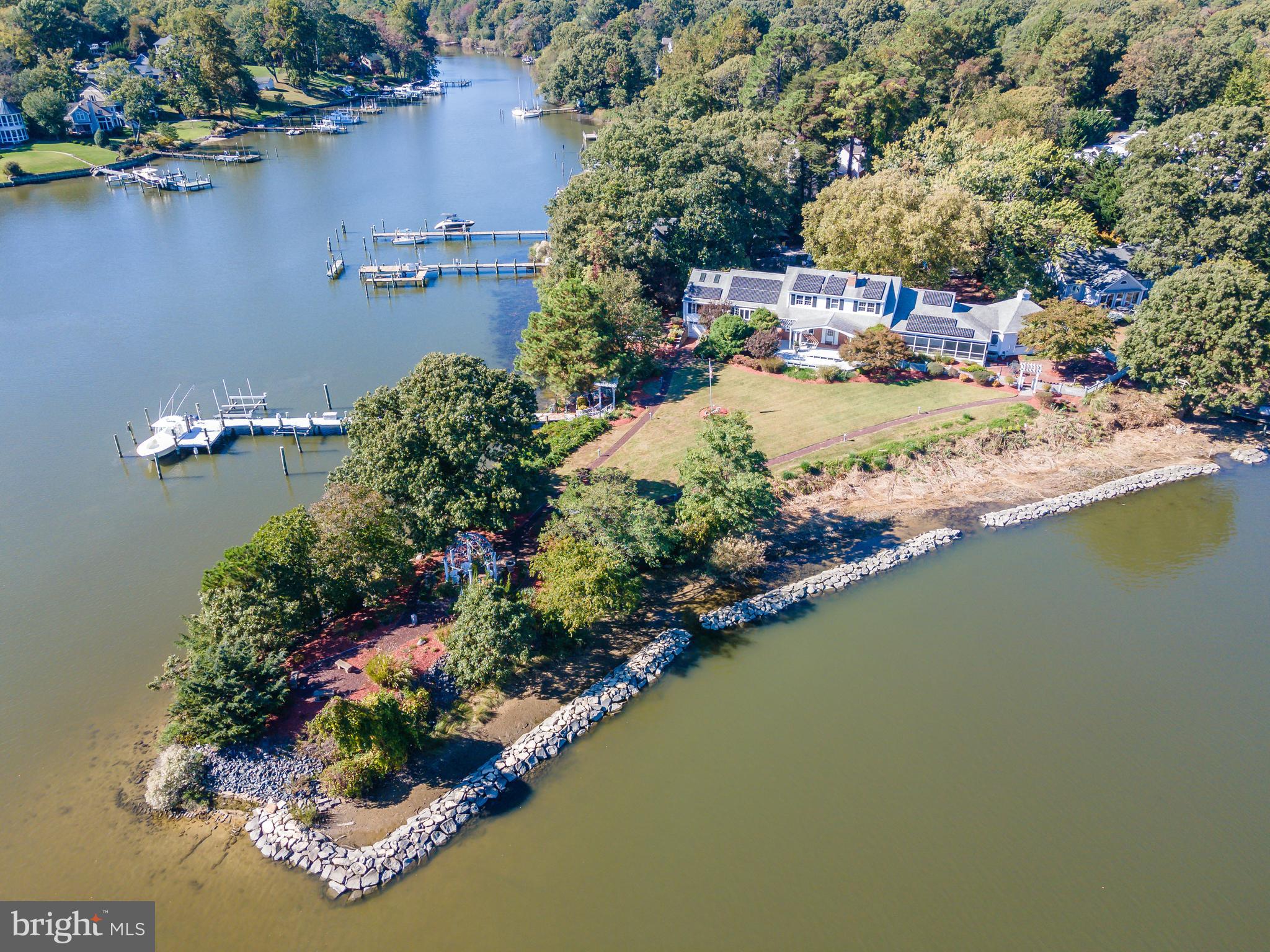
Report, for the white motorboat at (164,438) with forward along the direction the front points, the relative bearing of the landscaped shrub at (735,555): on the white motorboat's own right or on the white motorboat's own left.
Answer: on the white motorboat's own left

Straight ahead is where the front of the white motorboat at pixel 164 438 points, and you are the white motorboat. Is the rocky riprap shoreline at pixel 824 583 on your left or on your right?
on your left

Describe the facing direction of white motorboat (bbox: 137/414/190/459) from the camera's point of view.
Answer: facing the viewer and to the left of the viewer

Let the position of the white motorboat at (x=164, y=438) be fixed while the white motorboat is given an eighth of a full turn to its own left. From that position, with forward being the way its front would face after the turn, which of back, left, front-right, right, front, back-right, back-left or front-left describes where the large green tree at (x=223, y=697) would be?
front

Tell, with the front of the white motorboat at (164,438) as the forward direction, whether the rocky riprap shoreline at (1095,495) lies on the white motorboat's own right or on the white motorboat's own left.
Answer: on the white motorboat's own left

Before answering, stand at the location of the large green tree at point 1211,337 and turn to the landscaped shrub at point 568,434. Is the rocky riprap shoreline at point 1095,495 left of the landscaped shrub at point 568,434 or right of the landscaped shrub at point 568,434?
left

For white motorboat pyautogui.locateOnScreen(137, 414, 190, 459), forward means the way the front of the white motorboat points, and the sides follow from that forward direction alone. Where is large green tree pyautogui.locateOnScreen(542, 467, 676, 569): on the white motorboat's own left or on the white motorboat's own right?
on the white motorboat's own left

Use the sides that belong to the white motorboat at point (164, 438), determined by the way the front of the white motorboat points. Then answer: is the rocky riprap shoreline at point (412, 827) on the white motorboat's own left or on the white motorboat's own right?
on the white motorboat's own left

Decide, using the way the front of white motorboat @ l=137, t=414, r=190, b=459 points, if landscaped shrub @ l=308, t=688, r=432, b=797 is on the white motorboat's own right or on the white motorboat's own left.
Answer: on the white motorboat's own left
